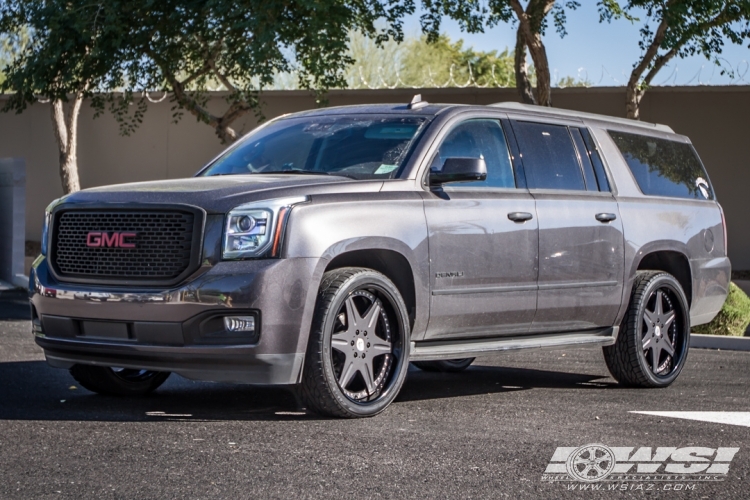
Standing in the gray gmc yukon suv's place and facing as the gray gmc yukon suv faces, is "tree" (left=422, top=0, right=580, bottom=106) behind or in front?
behind

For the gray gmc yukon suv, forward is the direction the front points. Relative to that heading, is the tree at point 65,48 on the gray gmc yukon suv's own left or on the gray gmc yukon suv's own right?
on the gray gmc yukon suv's own right

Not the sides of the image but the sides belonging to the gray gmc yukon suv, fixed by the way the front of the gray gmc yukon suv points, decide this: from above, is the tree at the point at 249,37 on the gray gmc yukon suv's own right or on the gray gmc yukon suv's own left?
on the gray gmc yukon suv's own right

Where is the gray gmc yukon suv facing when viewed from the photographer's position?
facing the viewer and to the left of the viewer
